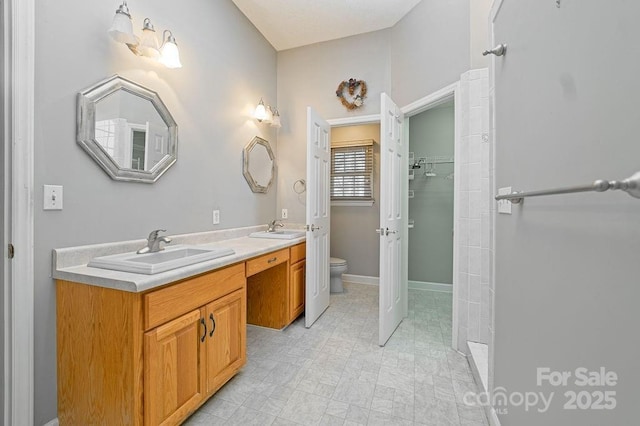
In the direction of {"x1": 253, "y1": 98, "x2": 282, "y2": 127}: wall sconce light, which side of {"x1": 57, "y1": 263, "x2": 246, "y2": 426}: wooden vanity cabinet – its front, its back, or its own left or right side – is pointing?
left

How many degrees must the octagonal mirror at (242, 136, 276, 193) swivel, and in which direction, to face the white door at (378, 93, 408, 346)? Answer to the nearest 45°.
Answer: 0° — it already faces it

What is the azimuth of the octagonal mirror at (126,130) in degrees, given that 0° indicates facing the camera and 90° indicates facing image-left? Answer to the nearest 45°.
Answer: approximately 315°

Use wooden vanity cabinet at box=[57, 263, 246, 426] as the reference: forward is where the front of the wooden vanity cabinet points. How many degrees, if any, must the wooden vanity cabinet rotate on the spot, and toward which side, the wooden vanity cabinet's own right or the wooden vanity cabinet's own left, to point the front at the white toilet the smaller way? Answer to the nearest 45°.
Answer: approximately 90° to the wooden vanity cabinet's own left

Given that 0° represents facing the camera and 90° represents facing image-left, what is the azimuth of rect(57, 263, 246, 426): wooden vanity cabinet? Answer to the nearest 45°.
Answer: approximately 315°

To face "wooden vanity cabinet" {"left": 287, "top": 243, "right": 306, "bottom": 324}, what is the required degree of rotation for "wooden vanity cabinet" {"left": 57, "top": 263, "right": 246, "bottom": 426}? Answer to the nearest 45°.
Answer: approximately 90° to its left

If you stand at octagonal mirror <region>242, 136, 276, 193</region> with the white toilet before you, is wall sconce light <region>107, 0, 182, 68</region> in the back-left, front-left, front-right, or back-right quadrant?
back-right

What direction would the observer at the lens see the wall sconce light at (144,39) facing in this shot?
facing the viewer and to the right of the viewer

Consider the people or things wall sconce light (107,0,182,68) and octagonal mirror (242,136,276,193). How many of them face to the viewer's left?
0
